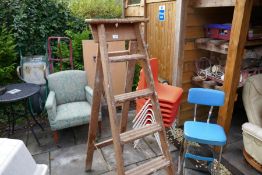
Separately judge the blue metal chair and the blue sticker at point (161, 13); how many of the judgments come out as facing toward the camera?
2

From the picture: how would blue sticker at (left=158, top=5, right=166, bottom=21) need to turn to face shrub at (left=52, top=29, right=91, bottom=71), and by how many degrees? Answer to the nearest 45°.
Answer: approximately 90° to its right

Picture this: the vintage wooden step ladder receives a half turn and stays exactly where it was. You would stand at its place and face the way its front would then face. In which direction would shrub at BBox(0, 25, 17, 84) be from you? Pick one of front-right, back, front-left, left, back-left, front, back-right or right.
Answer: front

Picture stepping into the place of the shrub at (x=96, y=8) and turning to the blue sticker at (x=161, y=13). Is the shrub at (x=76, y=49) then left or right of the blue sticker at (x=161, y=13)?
right

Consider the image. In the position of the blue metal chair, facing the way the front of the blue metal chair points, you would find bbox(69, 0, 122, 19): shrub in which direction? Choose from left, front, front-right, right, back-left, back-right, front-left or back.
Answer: back-right

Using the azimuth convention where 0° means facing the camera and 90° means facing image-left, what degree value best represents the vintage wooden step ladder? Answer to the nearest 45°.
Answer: approximately 315°

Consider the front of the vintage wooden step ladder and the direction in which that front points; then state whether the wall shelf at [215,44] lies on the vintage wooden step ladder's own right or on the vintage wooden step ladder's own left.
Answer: on the vintage wooden step ladder's own left

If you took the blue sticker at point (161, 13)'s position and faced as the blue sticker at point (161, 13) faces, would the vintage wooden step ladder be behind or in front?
in front
